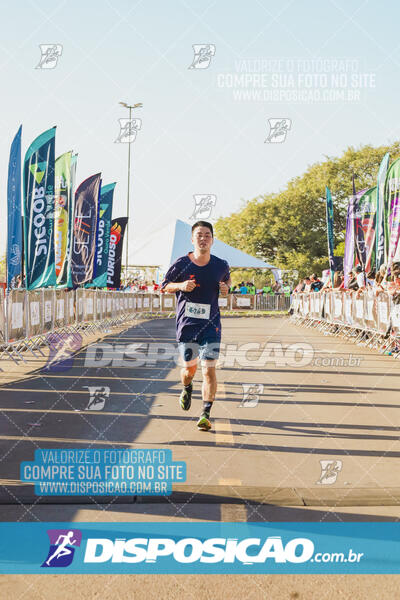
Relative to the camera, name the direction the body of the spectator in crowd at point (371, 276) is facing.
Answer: to the viewer's left

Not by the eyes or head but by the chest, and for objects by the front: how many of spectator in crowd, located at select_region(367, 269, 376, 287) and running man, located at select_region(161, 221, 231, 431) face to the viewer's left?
1

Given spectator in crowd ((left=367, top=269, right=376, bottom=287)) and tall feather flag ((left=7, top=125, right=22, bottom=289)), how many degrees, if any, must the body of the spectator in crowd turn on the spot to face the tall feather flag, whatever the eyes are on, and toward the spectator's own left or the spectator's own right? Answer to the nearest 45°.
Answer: approximately 45° to the spectator's own left

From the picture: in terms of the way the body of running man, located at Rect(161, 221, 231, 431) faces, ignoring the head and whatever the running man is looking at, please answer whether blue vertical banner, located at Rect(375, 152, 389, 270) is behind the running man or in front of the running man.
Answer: behind

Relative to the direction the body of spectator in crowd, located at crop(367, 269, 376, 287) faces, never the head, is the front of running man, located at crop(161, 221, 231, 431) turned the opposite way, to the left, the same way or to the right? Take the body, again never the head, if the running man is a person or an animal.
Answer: to the left

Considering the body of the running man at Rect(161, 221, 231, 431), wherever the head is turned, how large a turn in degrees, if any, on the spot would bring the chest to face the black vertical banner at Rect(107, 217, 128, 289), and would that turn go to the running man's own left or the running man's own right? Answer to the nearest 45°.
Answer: approximately 180°

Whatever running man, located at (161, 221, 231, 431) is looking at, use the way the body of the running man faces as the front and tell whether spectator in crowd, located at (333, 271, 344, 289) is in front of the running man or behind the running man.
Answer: behind

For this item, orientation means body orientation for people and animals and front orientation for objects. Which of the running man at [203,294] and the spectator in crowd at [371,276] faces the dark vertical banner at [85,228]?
the spectator in crowd

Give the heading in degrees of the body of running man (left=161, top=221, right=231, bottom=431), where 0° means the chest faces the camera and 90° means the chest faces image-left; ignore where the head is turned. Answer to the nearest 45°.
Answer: approximately 0°

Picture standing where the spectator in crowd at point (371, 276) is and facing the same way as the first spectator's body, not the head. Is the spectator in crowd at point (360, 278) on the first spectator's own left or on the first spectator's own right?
on the first spectator's own right
